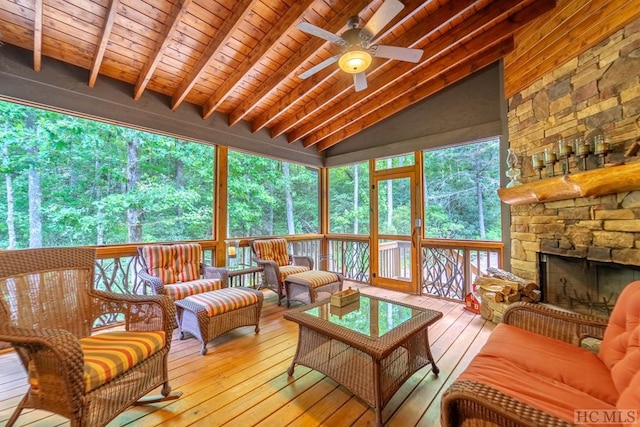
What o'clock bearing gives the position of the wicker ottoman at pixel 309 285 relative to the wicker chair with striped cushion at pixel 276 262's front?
The wicker ottoman is roughly at 12 o'clock from the wicker chair with striped cushion.

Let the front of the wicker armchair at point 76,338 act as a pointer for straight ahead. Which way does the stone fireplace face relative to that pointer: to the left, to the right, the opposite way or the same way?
the opposite way

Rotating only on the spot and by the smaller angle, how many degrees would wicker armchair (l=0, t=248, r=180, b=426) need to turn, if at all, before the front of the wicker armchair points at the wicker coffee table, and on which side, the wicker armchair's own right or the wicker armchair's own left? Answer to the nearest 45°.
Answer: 0° — it already faces it

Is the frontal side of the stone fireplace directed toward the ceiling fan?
yes

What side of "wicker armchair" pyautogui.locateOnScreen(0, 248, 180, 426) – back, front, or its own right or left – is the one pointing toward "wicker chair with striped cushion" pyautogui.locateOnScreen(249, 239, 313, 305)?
left

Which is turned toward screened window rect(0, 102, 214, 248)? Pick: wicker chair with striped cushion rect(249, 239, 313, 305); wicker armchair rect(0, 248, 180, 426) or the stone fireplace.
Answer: the stone fireplace

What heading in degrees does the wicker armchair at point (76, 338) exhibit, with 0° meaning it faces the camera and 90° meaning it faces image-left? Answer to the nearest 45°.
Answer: approximately 315°
